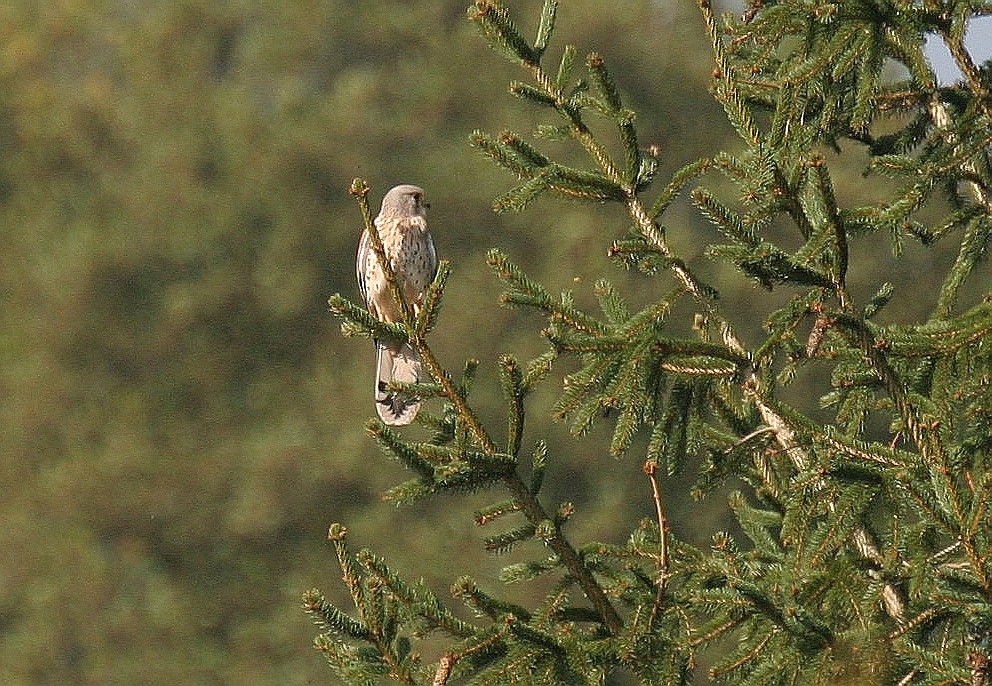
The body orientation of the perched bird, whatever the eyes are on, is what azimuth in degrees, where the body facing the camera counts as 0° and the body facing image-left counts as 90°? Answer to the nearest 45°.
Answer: approximately 315°
